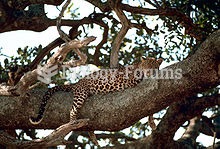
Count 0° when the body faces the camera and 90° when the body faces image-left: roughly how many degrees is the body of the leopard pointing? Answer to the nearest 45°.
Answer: approximately 270°
